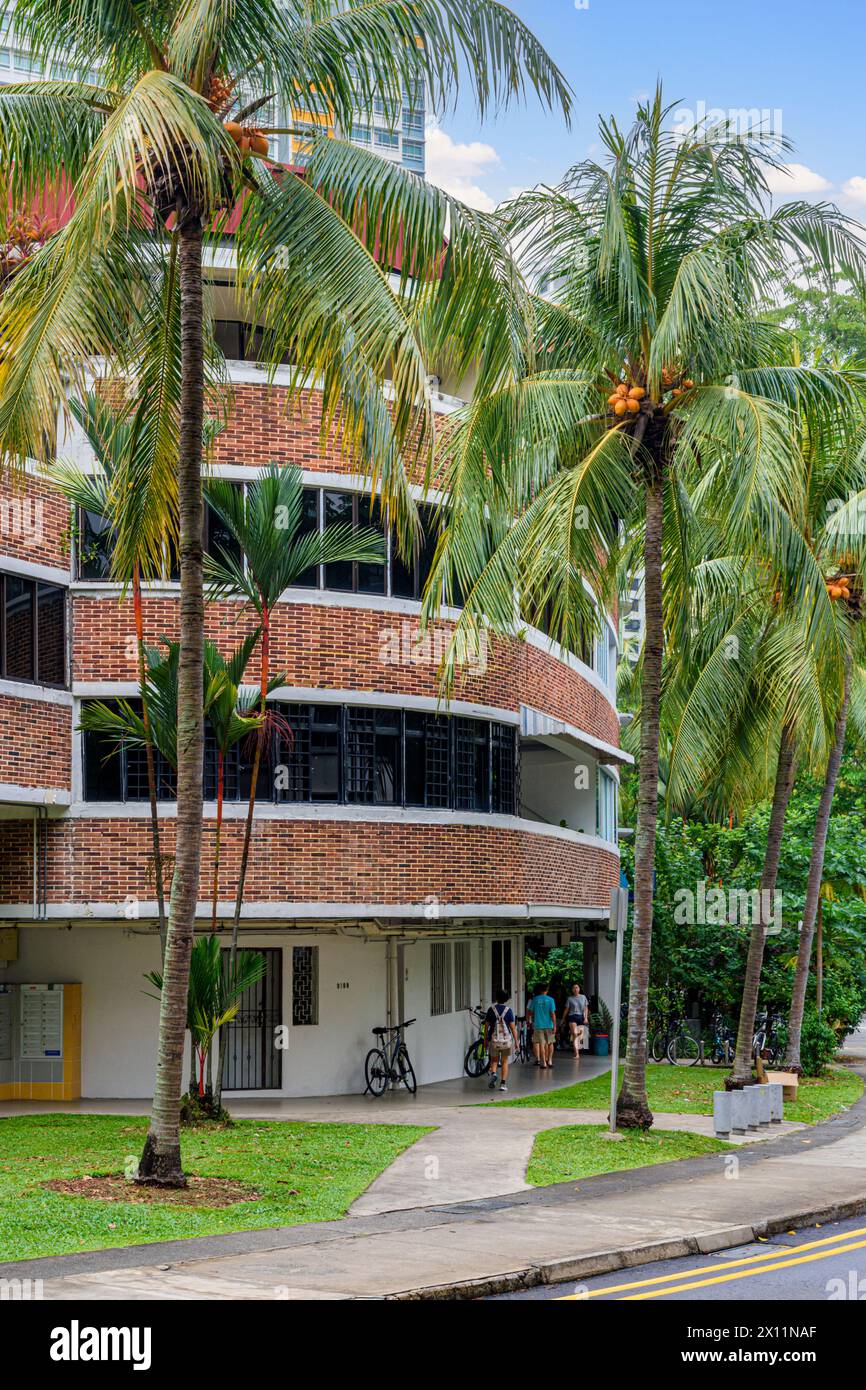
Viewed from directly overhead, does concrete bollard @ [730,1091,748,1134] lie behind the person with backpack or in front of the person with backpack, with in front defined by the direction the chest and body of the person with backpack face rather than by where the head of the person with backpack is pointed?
behind

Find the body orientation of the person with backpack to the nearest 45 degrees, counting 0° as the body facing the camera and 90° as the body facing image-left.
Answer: approximately 180°

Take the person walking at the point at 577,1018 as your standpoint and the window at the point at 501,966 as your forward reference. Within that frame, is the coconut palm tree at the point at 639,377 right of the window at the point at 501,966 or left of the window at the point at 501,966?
left

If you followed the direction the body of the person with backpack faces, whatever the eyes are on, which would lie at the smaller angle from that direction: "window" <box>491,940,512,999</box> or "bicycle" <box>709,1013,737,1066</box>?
the window
